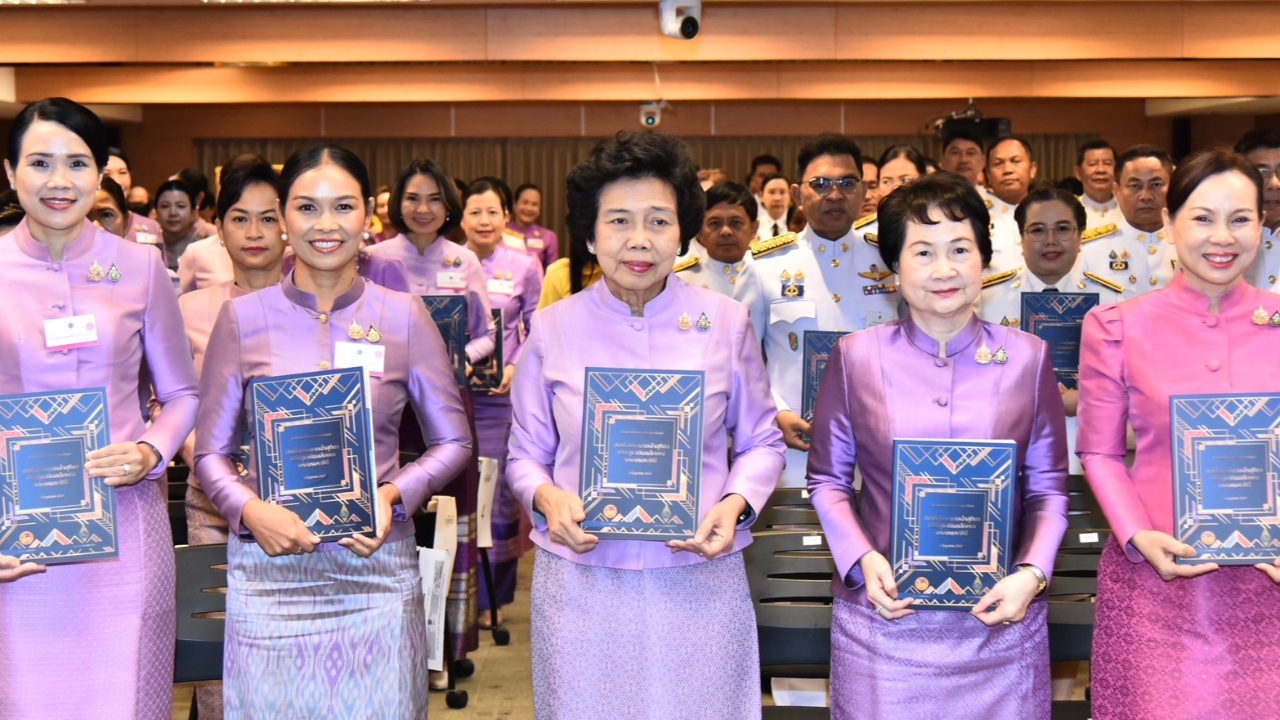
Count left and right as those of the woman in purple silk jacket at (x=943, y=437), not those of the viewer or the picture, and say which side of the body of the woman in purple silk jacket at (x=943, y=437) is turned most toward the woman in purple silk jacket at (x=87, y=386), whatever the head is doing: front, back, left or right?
right

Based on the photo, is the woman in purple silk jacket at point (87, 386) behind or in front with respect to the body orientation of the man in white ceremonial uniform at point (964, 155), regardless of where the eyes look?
in front

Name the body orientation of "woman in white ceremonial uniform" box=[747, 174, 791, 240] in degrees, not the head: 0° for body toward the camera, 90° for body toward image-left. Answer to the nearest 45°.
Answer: approximately 0°

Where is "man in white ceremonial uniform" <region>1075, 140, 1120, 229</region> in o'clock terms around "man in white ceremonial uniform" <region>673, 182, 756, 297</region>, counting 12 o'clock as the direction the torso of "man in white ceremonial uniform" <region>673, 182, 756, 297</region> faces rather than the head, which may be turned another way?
"man in white ceremonial uniform" <region>1075, 140, 1120, 229</region> is roughly at 8 o'clock from "man in white ceremonial uniform" <region>673, 182, 756, 297</region>.

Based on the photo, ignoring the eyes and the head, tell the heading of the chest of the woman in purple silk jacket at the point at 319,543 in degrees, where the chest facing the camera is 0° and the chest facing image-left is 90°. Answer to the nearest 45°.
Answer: approximately 0°

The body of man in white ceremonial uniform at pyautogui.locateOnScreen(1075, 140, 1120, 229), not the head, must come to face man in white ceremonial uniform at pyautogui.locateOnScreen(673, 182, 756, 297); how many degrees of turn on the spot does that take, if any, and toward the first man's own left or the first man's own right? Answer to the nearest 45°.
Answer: approximately 45° to the first man's own right
